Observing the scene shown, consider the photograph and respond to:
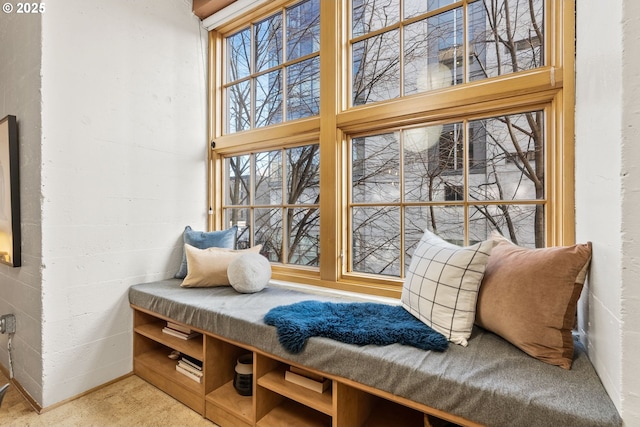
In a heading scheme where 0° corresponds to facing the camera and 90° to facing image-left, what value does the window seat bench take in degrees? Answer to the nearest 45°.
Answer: approximately 45°
